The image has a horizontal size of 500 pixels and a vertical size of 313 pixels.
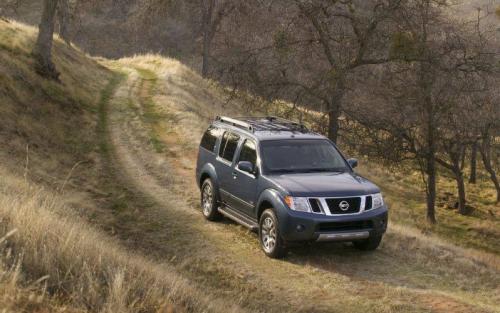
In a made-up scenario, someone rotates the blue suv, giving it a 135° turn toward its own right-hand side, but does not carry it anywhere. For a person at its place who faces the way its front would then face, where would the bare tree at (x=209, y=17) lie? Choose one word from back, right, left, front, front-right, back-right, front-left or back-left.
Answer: right

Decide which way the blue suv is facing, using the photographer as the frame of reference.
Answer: facing the viewer and to the right of the viewer
